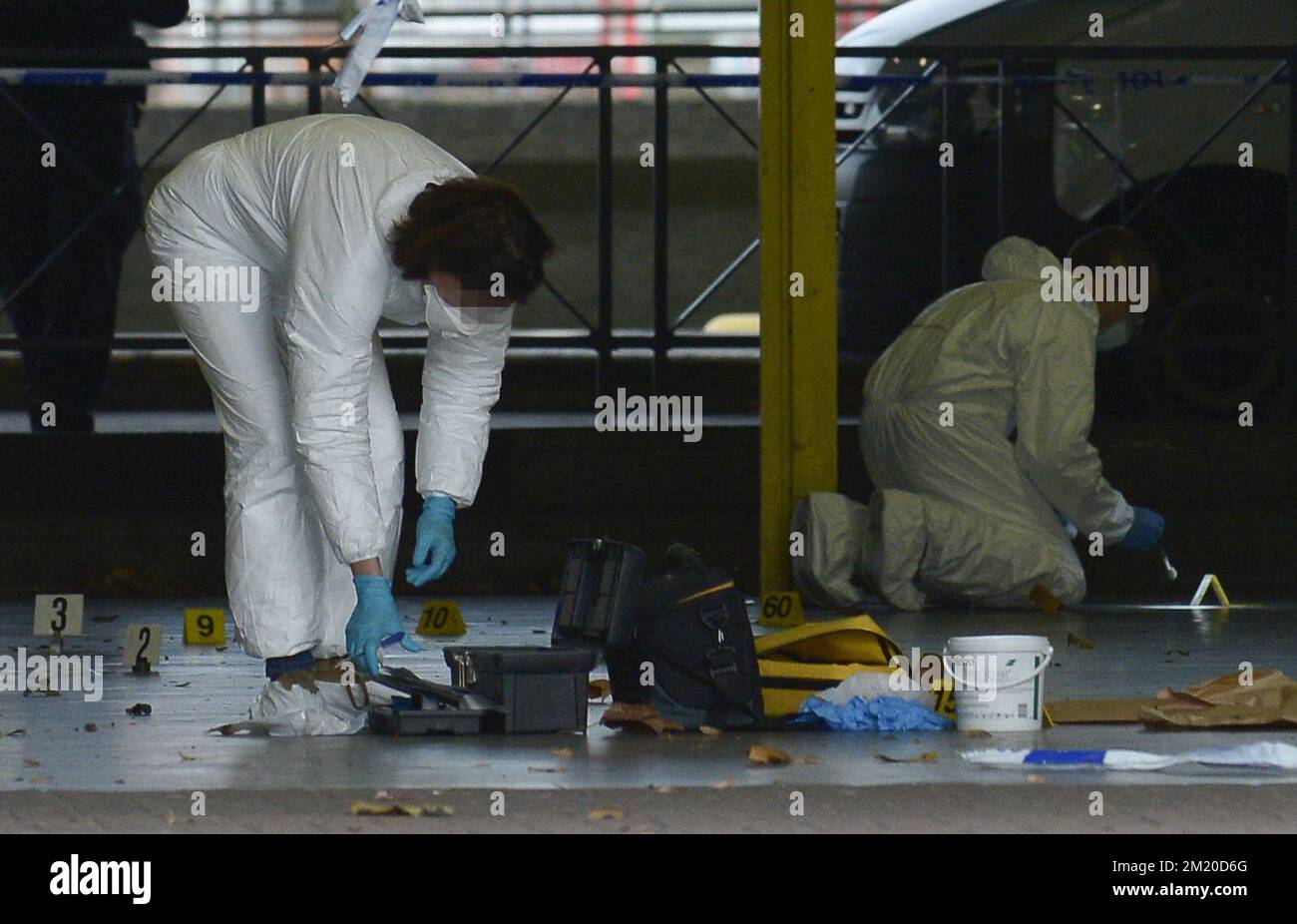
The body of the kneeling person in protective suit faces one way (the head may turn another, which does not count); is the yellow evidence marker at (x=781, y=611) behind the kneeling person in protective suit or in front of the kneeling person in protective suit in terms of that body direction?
behind

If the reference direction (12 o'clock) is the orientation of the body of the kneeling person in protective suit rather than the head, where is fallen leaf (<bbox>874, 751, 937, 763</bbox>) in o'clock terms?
The fallen leaf is roughly at 3 o'clock from the kneeling person in protective suit.

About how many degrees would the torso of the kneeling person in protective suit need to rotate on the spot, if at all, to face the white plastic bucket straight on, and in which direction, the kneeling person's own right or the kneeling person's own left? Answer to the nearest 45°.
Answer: approximately 90° to the kneeling person's own right

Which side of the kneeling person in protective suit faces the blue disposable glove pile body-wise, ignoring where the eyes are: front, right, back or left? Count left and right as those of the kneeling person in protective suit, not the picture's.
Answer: right

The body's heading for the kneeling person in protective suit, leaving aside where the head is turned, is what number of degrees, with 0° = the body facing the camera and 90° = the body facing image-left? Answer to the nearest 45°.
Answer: approximately 270°

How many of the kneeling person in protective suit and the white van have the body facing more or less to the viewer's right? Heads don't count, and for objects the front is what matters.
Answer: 1

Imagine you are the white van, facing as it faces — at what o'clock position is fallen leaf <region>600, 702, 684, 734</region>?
The fallen leaf is roughly at 11 o'clock from the white van.

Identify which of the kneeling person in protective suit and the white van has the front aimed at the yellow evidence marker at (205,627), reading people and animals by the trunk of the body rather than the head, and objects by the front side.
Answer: the white van

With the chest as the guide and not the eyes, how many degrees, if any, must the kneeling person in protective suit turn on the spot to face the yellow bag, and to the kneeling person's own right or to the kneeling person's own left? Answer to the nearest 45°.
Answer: approximately 90° to the kneeling person's own right

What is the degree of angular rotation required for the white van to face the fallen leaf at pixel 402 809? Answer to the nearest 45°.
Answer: approximately 45° to its left

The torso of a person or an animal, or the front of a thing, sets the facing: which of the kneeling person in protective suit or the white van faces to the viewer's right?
the kneeling person in protective suit

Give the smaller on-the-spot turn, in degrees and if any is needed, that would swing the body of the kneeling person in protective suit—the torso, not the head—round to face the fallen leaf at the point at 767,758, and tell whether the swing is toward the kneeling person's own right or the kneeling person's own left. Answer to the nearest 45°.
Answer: approximately 90° to the kneeling person's own right

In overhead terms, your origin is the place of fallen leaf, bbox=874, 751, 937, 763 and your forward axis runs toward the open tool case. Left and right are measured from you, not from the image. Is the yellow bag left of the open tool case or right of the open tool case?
right

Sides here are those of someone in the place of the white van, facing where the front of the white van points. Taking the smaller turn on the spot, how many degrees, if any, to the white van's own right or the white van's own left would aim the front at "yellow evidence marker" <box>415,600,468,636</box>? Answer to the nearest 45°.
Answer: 0° — it already faces it
